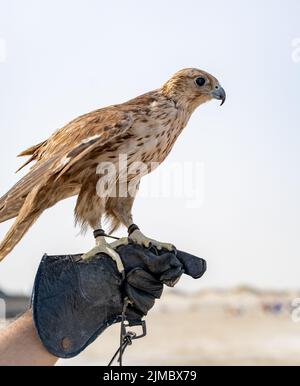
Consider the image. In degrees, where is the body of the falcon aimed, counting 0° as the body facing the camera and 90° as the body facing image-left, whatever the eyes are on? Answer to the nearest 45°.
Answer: approximately 270°
